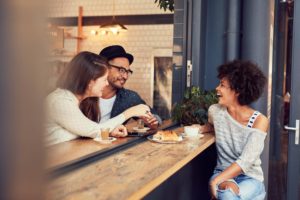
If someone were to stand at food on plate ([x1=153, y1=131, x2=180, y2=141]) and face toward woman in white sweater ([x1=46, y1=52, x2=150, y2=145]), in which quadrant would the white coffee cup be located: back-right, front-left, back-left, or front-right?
back-right

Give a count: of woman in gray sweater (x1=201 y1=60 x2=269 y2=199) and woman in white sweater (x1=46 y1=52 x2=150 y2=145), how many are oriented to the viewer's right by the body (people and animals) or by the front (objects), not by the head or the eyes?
1

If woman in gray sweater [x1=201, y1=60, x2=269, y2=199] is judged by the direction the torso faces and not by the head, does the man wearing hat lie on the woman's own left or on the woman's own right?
on the woman's own right

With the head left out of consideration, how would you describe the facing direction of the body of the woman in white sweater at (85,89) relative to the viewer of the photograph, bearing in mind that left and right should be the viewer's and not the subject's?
facing to the right of the viewer

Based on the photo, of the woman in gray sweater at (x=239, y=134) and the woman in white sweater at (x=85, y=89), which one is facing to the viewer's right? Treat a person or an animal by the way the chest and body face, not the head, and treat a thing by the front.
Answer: the woman in white sweater at (x=85, y=89)

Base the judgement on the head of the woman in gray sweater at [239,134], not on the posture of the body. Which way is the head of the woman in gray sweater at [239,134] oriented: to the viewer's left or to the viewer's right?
to the viewer's left
